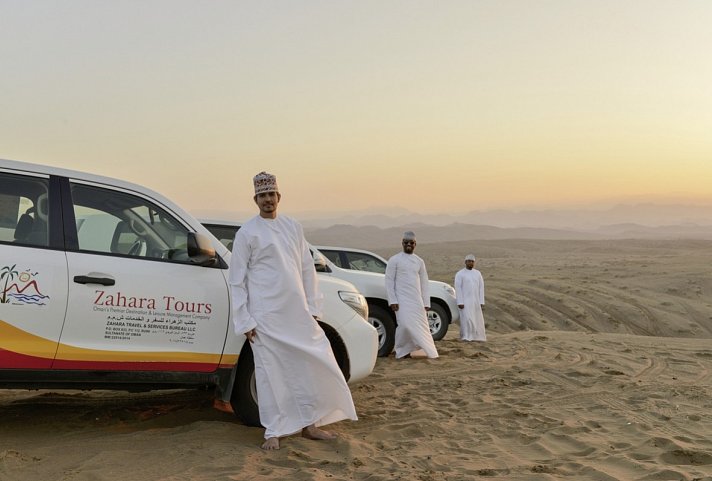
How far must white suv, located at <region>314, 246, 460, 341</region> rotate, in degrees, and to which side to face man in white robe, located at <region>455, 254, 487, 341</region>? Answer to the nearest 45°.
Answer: approximately 45° to its left

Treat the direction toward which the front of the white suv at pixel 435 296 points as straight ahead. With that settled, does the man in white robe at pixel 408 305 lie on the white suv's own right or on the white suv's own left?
on the white suv's own right

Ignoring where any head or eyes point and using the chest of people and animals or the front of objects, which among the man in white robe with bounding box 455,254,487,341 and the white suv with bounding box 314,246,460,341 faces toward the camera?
the man in white robe

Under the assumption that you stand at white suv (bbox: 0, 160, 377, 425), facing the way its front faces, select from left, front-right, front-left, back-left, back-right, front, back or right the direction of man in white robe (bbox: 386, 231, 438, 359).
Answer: front-left

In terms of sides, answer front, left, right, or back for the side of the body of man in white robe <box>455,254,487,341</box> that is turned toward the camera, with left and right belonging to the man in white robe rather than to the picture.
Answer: front

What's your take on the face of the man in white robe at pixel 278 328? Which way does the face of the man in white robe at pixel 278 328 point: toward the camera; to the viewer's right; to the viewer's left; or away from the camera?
toward the camera

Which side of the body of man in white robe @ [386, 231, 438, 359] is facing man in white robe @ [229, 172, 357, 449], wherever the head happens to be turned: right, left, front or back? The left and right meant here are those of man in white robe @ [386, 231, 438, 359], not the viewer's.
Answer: front

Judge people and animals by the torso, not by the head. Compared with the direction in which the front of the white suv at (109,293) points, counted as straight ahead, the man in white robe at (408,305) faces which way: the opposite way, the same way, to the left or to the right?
to the right

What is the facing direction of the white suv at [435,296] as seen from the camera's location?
facing to the right of the viewer

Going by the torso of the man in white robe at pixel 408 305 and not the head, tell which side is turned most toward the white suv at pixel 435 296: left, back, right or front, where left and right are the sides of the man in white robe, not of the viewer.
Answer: back

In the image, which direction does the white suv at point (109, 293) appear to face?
to the viewer's right

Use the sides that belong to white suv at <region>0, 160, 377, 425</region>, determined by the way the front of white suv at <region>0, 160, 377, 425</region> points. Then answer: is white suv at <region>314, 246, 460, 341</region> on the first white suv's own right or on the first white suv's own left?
on the first white suv's own left

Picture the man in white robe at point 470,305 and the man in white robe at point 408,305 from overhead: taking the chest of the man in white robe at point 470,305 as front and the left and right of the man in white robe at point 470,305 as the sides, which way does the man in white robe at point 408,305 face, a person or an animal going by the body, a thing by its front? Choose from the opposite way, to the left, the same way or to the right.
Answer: the same way

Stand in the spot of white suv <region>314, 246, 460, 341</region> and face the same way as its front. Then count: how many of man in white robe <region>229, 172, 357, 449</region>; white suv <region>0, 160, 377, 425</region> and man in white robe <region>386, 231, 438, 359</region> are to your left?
0

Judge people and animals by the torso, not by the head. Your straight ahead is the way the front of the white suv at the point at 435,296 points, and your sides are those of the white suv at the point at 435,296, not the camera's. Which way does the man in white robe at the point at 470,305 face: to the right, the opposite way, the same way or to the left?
to the right

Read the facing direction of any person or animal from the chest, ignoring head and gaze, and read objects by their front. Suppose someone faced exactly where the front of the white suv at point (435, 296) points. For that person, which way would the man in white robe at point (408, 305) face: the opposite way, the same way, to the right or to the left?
to the right
